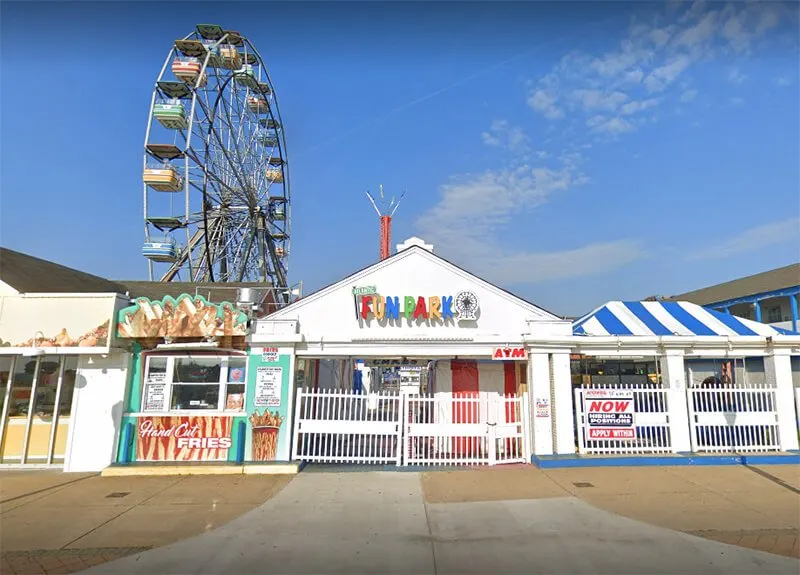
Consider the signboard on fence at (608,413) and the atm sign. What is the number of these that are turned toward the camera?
2

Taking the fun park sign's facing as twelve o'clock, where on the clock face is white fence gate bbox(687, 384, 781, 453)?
The white fence gate is roughly at 9 o'clock from the fun park sign.

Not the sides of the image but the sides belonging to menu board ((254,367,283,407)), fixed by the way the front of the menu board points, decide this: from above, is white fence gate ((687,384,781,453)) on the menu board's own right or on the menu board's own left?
on the menu board's own left

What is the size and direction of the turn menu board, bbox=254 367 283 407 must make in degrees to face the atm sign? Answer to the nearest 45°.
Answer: approximately 90° to its left

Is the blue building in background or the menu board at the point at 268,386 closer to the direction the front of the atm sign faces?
the menu board

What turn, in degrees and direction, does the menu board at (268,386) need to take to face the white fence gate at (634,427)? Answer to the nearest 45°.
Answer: approximately 90° to its left

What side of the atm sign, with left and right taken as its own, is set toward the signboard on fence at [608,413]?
left

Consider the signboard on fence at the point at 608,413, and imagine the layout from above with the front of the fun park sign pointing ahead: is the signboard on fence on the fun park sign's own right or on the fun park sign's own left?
on the fun park sign's own left

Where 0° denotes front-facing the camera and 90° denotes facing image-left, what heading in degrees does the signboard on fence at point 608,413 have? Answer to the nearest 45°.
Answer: approximately 0°

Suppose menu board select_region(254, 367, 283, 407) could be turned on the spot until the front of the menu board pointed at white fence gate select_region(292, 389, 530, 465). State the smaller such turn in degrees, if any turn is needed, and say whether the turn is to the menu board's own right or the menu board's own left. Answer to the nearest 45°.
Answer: approximately 90° to the menu board's own left

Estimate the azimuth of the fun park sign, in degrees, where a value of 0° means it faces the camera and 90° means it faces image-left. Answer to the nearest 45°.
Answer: approximately 0°

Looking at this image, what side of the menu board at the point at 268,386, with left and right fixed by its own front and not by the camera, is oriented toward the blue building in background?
left

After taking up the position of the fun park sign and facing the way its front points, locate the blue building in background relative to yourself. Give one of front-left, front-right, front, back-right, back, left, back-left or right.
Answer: back-left
